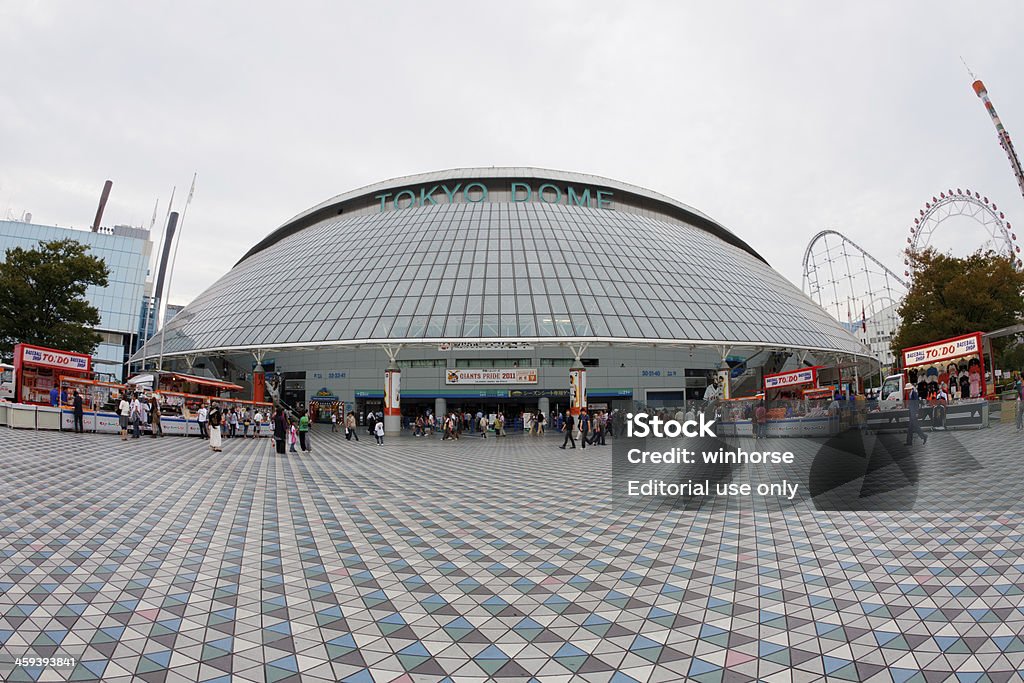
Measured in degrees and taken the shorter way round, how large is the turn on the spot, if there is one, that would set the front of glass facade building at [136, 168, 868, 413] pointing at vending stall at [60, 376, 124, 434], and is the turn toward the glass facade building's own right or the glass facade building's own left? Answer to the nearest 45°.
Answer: approximately 45° to the glass facade building's own right

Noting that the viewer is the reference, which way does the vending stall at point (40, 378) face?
facing the viewer and to the right of the viewer

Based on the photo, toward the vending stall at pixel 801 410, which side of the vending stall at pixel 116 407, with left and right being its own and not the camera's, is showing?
front

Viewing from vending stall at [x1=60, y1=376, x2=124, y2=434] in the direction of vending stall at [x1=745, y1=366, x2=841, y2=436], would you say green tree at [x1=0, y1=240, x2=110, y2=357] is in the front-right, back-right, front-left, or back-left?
back-left

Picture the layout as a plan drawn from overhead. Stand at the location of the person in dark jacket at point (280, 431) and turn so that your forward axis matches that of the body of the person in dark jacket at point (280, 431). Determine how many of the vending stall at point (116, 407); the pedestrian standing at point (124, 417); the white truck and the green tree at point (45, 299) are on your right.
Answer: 1

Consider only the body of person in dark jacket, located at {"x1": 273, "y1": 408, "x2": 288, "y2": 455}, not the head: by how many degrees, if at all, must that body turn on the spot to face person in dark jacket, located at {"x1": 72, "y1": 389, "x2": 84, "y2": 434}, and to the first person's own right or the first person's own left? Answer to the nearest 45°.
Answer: approximately 45° to the first person's own left

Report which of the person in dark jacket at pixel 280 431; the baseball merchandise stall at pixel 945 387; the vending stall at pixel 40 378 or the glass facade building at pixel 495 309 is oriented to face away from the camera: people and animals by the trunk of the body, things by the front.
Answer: the person in dark jacket

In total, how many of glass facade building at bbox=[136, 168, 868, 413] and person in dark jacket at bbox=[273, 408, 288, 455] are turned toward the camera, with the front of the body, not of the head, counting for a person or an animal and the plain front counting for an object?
1

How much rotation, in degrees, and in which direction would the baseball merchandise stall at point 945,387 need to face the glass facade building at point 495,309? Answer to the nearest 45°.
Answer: approximately 45° to its right

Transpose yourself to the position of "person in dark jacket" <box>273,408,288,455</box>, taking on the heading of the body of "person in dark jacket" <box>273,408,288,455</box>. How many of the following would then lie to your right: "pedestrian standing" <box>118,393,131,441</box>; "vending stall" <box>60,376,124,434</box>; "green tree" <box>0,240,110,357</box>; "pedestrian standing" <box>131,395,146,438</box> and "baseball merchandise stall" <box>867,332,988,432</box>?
1

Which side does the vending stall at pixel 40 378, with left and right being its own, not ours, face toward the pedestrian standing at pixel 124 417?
front

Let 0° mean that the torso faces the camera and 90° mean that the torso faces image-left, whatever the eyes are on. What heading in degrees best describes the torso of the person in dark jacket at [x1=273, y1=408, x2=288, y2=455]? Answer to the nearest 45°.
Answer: approximately 180°

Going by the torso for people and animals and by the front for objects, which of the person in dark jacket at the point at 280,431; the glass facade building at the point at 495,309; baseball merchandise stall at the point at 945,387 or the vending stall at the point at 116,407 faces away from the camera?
the person in dark jacket

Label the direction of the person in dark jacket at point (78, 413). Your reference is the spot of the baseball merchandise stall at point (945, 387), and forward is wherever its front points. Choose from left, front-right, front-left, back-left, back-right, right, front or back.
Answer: front

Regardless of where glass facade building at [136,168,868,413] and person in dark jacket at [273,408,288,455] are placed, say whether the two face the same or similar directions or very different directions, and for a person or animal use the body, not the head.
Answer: very different directions

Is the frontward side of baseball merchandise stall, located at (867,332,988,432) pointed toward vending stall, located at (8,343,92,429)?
yes

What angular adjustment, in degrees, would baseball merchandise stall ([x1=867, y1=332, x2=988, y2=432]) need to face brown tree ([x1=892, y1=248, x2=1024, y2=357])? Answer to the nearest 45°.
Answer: approximately 135° to its right

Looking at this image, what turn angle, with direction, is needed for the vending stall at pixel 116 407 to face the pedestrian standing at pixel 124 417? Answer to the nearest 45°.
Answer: approximately 45° to its right

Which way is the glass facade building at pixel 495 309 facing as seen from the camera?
toward the camera
